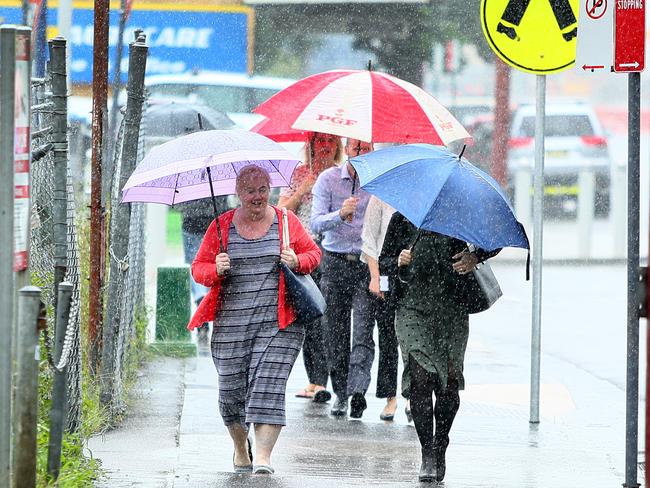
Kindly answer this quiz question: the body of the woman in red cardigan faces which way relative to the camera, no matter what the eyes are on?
toward the camera

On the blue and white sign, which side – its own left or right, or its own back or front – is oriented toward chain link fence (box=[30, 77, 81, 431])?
front

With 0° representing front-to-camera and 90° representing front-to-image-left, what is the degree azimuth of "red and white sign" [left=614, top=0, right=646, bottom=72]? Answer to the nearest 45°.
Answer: approximately 0°

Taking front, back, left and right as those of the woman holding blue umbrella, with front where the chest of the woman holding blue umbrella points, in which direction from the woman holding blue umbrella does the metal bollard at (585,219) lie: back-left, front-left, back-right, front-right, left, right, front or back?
back

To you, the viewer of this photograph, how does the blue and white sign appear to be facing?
facing the viewer

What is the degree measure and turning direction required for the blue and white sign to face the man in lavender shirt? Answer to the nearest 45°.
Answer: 0° — it already faces them

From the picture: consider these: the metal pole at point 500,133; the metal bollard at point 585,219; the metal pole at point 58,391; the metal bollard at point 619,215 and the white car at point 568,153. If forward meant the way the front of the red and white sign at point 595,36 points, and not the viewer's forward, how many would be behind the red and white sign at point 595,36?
4

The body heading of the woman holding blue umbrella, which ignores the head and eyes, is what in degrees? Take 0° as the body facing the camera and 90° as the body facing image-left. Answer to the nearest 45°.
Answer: approximately 0°

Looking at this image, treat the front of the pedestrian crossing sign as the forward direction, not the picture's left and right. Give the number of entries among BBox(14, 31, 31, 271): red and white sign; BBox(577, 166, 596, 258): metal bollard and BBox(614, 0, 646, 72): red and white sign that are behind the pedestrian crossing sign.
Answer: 1
